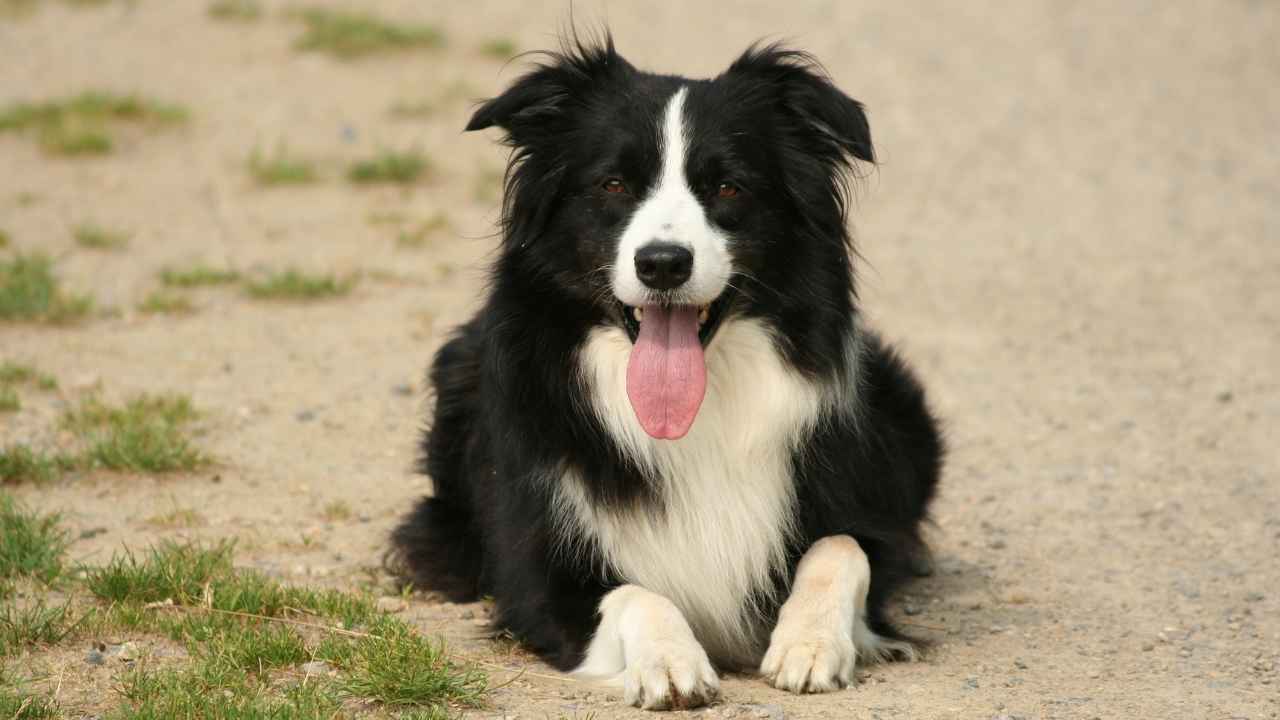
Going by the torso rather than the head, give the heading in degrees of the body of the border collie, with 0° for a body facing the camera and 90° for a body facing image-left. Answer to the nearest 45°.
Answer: approximately 0°
